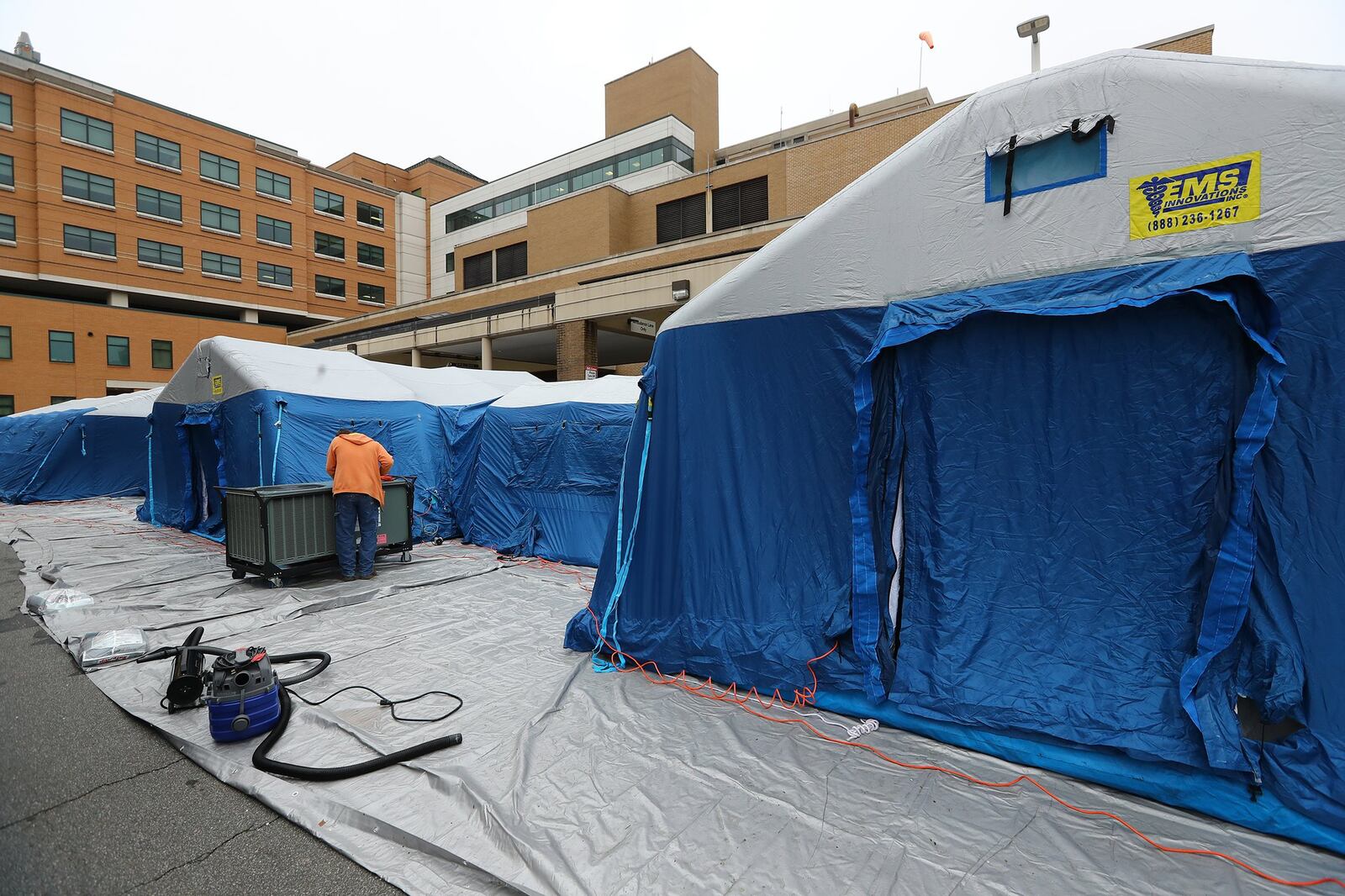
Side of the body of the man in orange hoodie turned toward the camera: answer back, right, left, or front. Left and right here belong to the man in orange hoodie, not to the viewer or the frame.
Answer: back

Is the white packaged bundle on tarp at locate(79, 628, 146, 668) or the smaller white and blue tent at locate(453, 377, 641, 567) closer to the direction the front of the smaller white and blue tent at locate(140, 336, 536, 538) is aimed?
the white packaged bundle on tarp

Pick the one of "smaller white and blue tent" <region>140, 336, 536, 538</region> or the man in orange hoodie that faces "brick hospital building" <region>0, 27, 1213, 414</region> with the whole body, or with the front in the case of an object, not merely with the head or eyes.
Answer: the man in orange hoodie

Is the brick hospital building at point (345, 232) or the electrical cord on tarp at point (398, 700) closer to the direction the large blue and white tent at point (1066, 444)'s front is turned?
the electrical cord on tarp

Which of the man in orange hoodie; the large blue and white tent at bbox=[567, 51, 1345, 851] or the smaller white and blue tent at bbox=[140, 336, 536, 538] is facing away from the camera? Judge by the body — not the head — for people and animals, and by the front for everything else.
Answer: the man in orange hoodie

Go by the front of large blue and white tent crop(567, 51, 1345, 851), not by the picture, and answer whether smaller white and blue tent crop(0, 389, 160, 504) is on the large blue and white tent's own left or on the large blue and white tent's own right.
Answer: on the large blue and white tent's own right

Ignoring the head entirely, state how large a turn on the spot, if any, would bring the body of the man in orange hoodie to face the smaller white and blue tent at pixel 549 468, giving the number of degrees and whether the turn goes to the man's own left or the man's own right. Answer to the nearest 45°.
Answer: approximately 90° to the man's own right

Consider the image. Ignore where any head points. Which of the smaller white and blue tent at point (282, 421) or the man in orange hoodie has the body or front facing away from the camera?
the man in orange hoodie

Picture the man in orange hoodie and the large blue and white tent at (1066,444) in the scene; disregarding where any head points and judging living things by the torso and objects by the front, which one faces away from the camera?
the man in orange hoodie

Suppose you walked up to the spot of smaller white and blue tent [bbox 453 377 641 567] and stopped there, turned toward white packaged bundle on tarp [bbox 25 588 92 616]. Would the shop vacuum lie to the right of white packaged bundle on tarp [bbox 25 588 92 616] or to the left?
left
